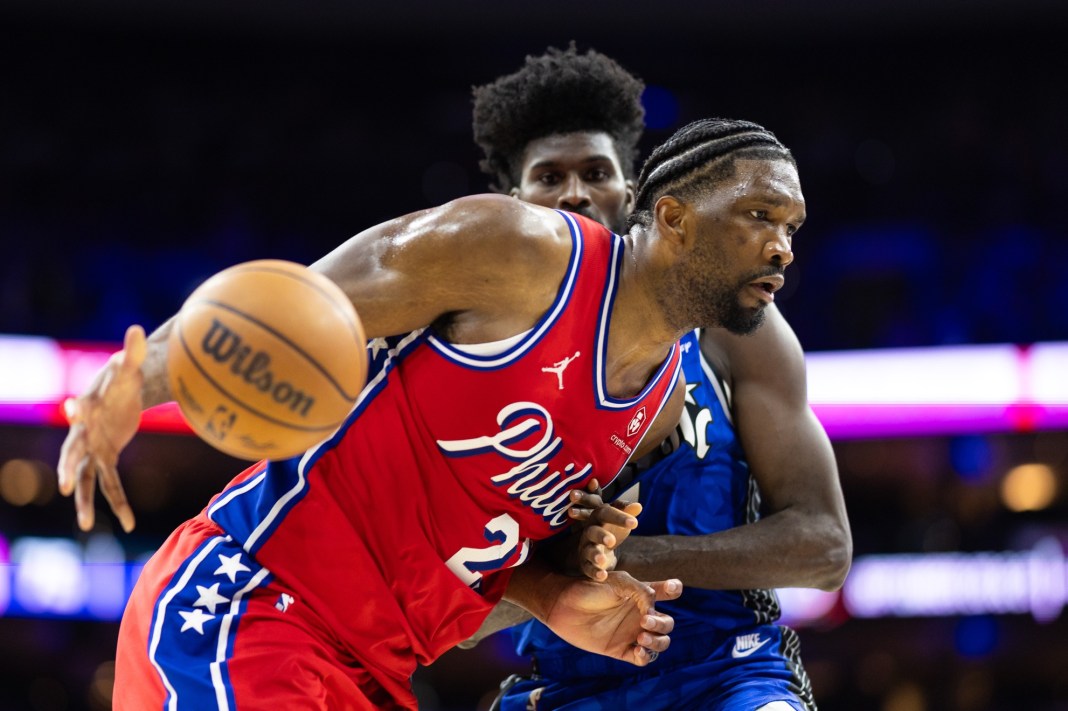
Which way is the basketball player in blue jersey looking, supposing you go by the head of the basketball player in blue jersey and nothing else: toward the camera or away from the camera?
toward the camera

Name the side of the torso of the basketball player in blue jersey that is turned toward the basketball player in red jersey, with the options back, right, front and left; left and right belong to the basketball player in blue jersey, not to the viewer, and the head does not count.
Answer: front

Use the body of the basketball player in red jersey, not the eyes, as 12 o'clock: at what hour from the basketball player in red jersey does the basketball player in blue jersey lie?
The basketball player in blue jersey is roughly at 9 o'clock from the basketball player in red jersey.

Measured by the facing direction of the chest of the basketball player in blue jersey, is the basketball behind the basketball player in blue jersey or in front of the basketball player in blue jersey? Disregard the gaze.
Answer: in front

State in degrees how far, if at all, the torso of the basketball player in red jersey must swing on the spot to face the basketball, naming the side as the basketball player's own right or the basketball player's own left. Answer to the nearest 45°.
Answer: approximately 90° to the basketball player's own right

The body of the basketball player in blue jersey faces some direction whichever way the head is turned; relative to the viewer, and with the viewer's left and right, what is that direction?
facing the viewer and to the left of the viewer

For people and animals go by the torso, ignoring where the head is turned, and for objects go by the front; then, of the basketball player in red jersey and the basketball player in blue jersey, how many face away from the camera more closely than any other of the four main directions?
0

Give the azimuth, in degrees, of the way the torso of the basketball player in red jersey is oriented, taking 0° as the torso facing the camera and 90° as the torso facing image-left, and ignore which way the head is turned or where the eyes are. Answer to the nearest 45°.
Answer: approximately 315°
